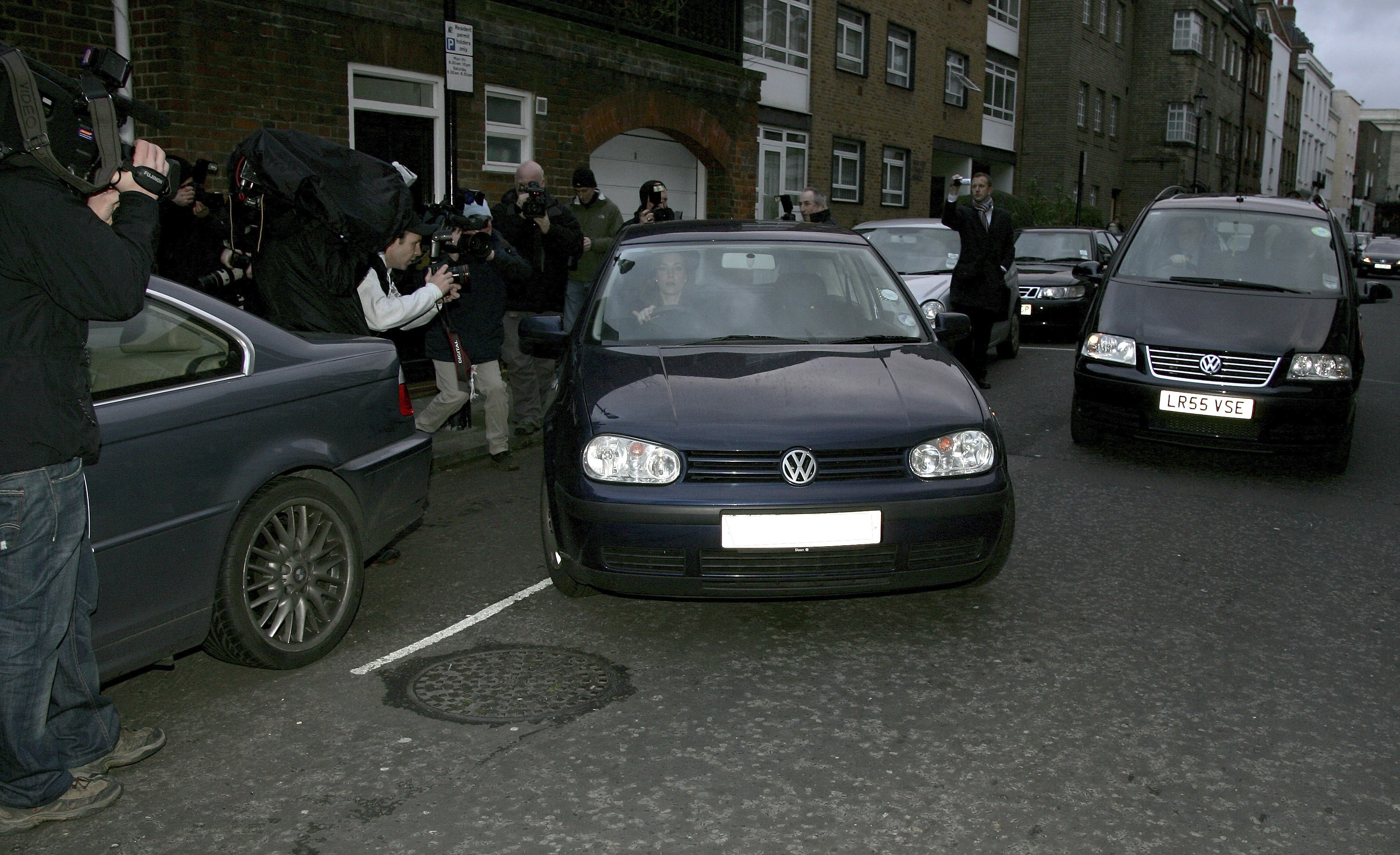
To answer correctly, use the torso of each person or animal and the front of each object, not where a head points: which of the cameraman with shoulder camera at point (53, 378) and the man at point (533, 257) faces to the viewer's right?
the cameraman with shoulder camera

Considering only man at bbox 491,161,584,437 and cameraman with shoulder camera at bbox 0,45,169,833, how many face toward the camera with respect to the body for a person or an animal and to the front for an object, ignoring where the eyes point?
1

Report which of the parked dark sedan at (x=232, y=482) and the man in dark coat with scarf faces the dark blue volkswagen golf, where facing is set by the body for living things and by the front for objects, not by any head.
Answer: the man in dark coat with scarf

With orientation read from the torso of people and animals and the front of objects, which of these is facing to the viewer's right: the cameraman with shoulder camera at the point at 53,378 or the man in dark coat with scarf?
the cameraman with shoulder camera

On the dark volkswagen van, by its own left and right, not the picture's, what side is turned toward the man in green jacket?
right

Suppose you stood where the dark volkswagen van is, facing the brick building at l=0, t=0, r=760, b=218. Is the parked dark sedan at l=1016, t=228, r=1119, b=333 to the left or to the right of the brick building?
right

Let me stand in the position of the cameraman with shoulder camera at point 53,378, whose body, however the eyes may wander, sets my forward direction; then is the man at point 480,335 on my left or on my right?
on my left
